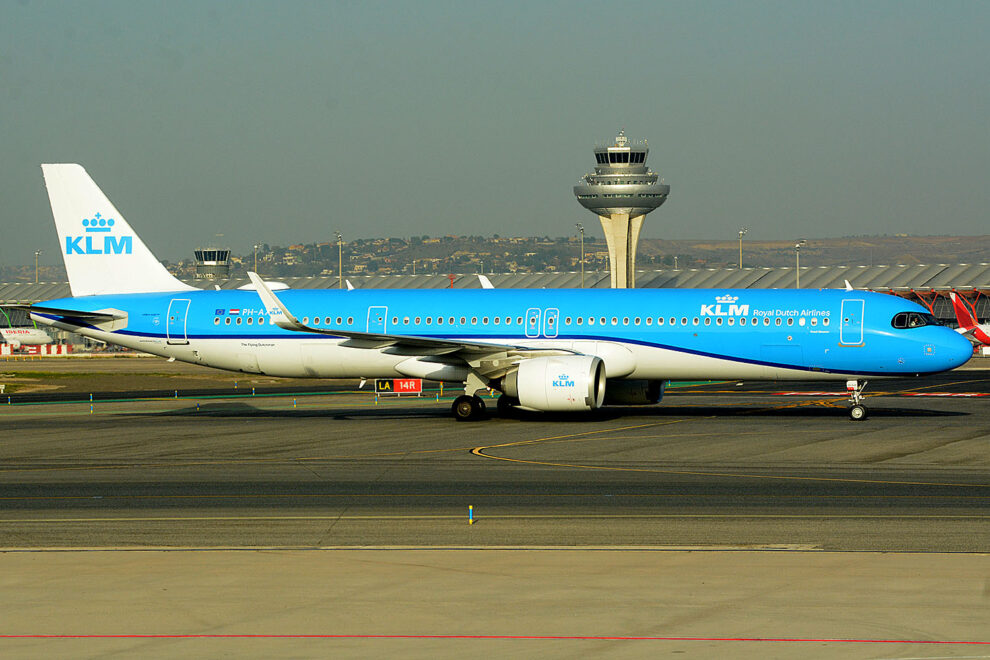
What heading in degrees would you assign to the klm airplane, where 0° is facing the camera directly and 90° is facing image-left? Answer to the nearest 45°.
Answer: approximately 270°
